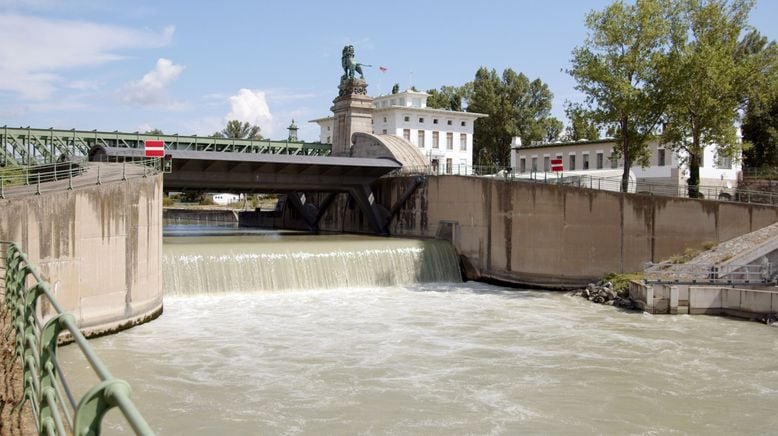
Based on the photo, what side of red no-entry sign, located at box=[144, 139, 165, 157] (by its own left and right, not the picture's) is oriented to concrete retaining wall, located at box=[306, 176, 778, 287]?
left

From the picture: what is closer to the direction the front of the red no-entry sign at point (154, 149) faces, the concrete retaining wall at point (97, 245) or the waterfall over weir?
the concrete retaining wall

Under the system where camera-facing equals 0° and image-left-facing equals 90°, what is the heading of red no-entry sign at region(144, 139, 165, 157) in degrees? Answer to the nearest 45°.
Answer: approximately 0°

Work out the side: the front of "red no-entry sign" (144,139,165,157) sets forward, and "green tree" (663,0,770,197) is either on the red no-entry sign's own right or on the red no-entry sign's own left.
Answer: on the red no-entry sign's own left

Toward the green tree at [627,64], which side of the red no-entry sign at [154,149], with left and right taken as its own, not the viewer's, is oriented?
left

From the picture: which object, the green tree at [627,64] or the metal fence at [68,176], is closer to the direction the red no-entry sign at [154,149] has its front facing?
the metal fence

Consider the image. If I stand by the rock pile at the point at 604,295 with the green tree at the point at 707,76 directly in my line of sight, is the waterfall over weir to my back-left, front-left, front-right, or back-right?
back-left

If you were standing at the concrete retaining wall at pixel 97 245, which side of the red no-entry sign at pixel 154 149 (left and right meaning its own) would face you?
front

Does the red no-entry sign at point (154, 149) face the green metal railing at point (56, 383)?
yes

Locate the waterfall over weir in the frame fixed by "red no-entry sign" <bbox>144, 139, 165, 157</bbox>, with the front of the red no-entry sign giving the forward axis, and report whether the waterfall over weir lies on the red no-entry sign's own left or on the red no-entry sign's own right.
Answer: on the red no-entry sign's own left
